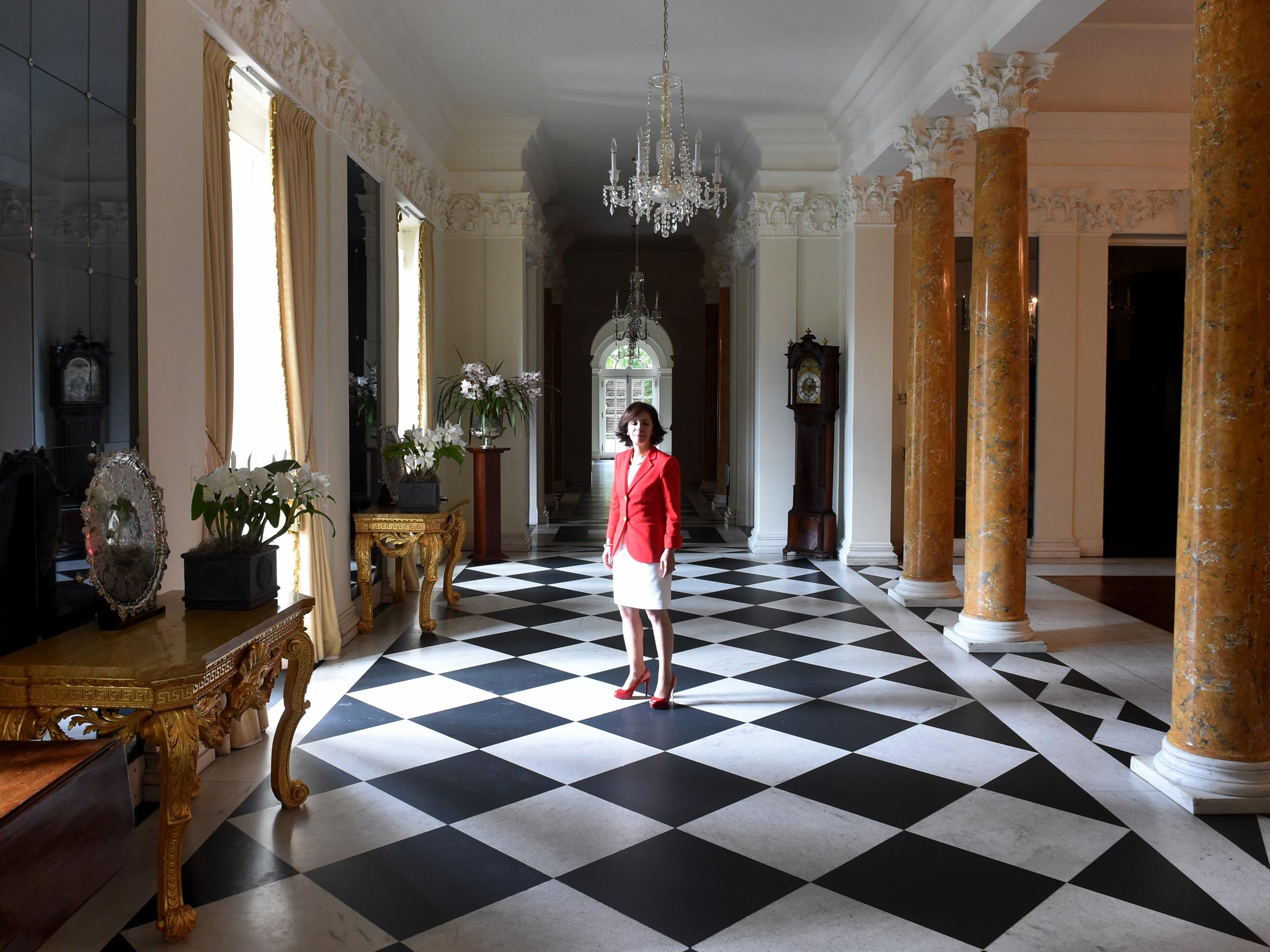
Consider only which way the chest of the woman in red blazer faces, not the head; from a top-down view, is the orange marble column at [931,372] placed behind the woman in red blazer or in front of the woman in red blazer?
behind

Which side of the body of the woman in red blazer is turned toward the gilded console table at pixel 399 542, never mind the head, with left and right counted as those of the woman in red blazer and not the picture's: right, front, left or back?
right

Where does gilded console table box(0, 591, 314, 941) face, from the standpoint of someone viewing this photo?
facing the viewer and to the right of the viewer

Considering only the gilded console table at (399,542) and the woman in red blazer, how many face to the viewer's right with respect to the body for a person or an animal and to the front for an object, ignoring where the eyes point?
1

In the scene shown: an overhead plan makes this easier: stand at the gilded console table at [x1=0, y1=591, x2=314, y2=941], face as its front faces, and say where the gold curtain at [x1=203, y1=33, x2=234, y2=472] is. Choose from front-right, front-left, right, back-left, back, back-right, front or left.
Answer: back-left

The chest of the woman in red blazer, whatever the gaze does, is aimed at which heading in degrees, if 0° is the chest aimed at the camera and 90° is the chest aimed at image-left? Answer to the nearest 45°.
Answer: approximately 45°

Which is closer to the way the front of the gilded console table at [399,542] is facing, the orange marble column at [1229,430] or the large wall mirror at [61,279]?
the orange marble column

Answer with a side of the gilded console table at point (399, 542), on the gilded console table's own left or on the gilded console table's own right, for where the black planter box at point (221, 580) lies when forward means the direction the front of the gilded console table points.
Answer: on the gilded console table's own right

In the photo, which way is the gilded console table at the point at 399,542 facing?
to the viewer's right
